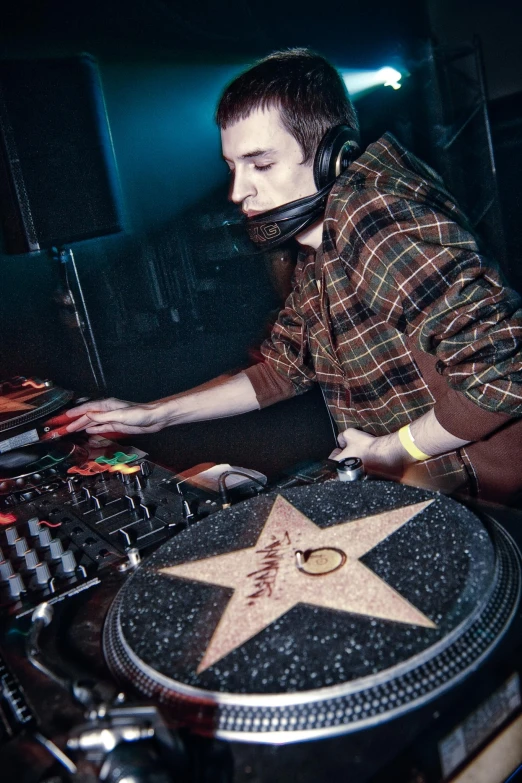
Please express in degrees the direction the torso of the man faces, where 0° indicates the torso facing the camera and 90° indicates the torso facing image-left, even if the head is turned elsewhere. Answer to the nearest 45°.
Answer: approximately 45°

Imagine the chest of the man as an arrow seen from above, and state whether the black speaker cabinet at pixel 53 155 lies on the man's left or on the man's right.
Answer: on the man's right

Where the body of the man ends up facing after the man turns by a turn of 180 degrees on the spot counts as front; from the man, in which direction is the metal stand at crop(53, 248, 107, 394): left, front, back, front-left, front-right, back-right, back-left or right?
left
